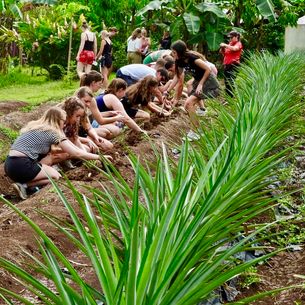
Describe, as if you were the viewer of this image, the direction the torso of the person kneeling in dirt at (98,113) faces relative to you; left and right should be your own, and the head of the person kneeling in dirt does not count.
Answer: facing to the right of the viewer

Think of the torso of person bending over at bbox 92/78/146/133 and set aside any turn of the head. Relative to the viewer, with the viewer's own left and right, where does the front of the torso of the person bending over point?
facing to the right of the viewer

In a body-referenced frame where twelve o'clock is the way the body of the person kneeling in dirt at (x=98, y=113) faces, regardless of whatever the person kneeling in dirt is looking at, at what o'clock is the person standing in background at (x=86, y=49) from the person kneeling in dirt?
The person standing in background is roughly at 9 o'clock from the person kneeling in dirt.

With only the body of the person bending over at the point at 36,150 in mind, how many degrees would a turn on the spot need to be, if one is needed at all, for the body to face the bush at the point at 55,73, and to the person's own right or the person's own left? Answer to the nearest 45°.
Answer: approximately 90° to the person's own left

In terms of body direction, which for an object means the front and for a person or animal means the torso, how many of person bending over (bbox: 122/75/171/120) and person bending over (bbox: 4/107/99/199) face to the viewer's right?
2

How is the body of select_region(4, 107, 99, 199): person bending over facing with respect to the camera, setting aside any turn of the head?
to the viewer's right

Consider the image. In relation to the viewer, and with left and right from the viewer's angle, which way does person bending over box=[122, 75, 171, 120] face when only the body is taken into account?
facing to the right of the viewer

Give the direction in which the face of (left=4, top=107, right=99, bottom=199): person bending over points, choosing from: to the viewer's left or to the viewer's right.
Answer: to the viewer's right
